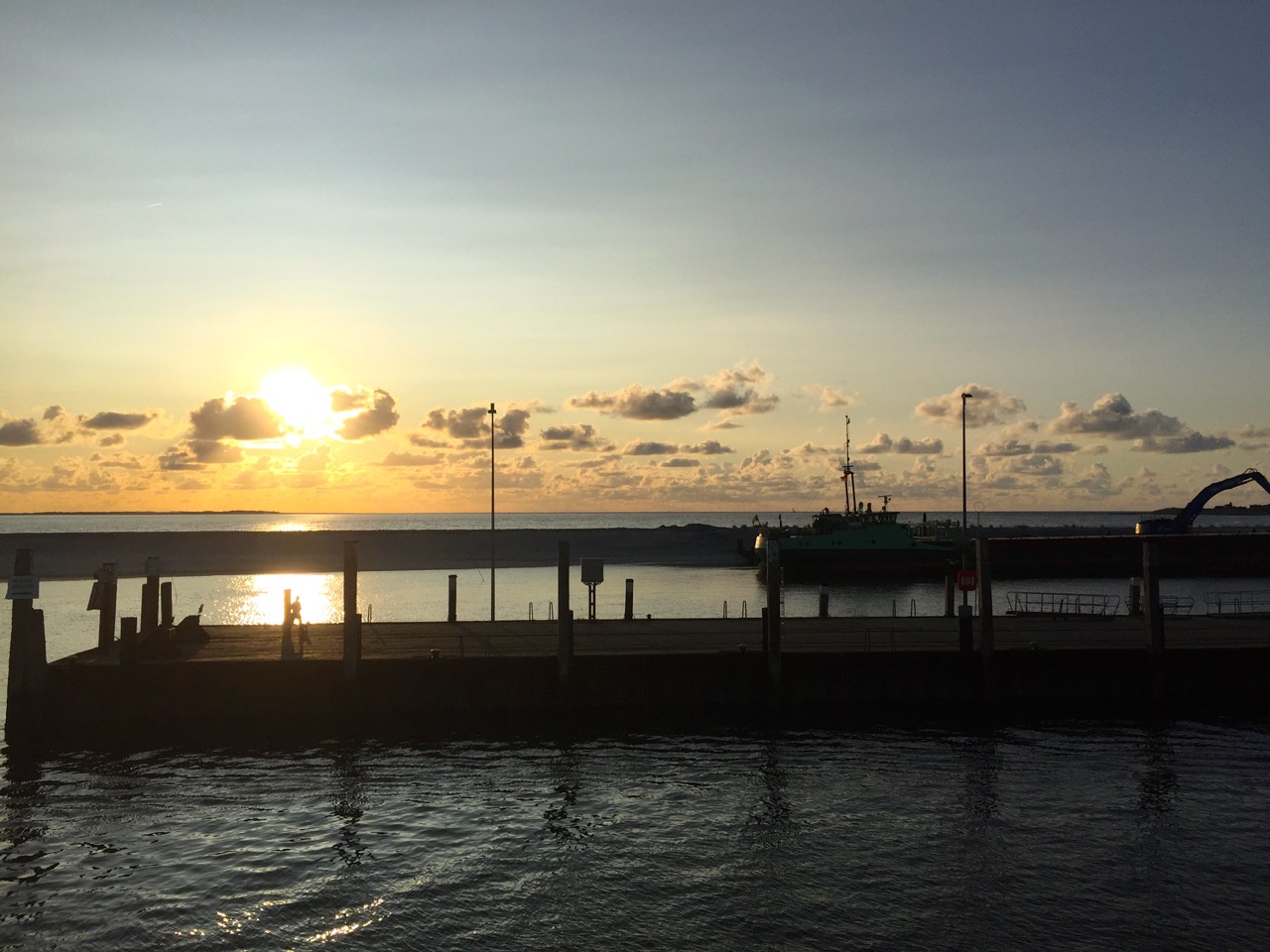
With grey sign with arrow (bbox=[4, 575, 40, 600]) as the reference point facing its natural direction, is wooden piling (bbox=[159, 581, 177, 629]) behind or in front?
behind

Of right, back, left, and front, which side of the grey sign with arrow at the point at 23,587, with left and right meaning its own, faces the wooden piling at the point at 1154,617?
left

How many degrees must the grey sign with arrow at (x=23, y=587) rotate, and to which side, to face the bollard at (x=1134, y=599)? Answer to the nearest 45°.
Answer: approximately 90° to its left

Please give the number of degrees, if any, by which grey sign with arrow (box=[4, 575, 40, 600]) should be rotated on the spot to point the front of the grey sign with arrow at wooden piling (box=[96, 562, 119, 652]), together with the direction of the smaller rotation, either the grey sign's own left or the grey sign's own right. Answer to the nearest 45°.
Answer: approximately 135° to the grey sign's own left

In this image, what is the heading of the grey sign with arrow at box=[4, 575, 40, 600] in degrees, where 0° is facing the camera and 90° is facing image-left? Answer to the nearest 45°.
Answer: approximately 0°
